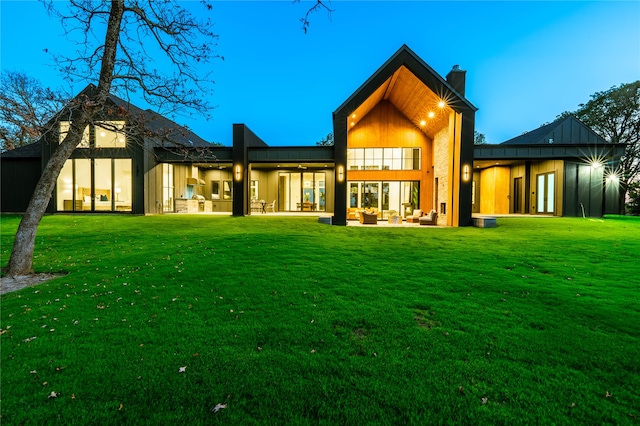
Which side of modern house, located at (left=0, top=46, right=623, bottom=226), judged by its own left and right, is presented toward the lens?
front

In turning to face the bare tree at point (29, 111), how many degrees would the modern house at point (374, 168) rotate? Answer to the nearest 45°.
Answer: approximately 45° to its right
